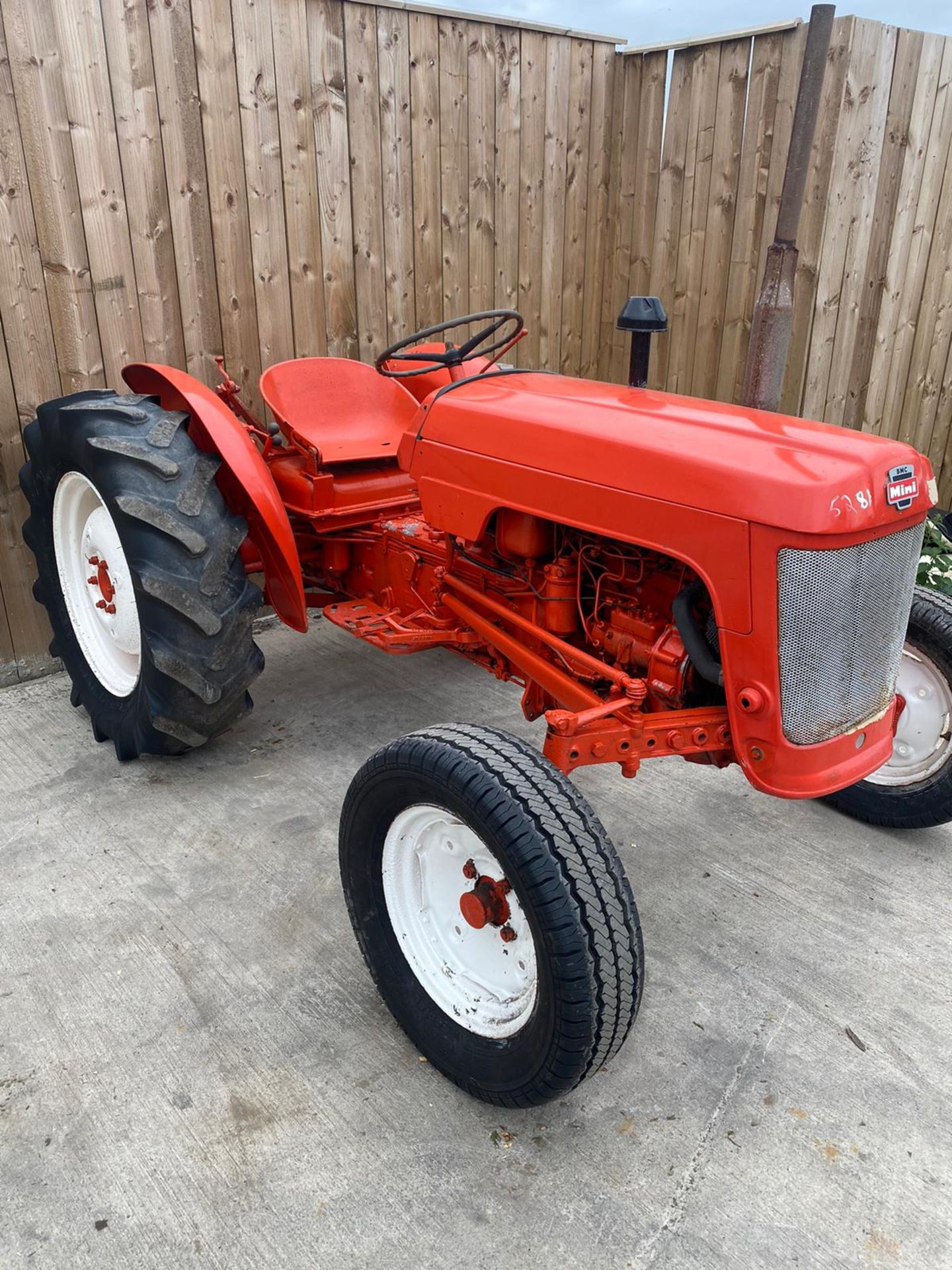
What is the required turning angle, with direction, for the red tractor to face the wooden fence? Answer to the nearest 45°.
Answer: approximately 135° to its left

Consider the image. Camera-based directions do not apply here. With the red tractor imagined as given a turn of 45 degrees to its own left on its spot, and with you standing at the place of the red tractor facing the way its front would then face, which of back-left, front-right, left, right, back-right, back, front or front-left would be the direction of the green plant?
front-left

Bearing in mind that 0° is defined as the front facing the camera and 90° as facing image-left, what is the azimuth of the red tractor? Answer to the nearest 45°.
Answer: approximately 315°
